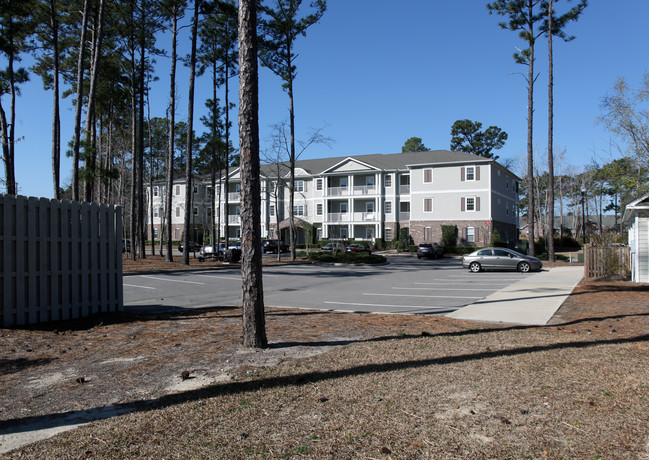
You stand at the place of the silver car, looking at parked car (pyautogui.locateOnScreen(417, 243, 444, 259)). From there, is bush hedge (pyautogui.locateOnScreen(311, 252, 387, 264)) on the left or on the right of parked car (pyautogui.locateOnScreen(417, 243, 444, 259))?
left

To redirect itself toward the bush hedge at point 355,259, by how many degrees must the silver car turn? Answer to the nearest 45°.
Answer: approximately 135° to its left

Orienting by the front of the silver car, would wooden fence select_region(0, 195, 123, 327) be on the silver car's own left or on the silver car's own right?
on the silver car's own right

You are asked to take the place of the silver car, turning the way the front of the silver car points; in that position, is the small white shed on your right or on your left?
on your right

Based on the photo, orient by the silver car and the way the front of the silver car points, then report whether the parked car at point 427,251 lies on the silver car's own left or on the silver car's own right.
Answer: on the silver car's own left

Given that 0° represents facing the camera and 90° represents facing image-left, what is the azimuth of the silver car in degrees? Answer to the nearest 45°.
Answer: approximately 270°

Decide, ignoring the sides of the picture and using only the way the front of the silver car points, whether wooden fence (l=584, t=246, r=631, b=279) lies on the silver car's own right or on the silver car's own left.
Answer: on the silver car's own right
